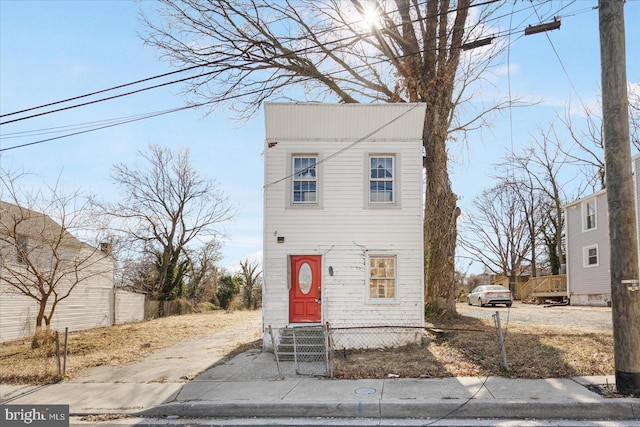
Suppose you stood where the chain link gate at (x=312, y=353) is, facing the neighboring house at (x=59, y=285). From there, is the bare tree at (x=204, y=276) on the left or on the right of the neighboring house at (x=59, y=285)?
right

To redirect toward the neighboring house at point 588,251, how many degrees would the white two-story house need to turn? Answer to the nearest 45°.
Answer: approximately 135° to its left

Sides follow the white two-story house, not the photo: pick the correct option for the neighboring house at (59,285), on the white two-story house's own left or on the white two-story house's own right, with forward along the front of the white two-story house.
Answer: on the white two-story house's own right

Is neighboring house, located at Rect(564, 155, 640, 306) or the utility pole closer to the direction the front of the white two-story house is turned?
the utility pole

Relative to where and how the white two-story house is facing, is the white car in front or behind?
behind

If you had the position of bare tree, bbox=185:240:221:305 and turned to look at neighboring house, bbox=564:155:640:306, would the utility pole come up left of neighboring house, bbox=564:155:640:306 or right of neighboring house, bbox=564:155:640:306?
right

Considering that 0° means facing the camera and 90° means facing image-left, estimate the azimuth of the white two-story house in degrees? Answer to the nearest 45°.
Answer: approximately 0°
